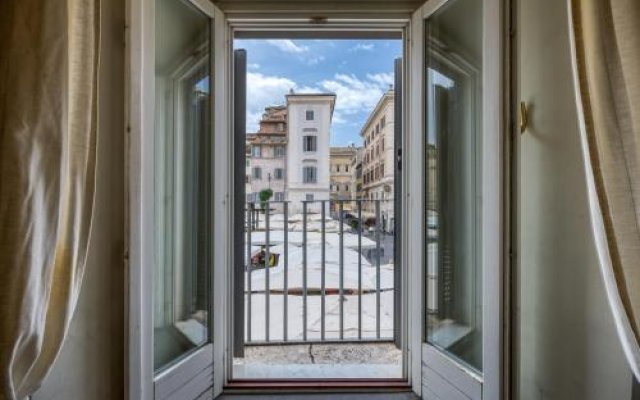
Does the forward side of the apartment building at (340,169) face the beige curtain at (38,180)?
yes

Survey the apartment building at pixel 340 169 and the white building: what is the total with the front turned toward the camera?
2

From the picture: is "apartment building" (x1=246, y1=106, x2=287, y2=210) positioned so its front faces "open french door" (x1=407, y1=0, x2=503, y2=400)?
yes

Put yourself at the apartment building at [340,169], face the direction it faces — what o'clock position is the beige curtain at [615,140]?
The beige curtain is roughly at 12 o'clock from the apartment building.

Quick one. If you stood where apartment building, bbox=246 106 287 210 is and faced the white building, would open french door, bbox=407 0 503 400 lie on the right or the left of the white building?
right

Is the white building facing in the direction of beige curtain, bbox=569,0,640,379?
yes

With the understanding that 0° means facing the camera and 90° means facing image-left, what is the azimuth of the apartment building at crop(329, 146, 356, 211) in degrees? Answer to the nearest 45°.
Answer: approximately 0°
